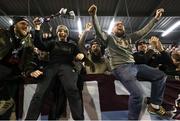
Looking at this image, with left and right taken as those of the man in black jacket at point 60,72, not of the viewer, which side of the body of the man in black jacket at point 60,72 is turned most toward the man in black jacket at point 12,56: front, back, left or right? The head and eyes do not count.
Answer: right

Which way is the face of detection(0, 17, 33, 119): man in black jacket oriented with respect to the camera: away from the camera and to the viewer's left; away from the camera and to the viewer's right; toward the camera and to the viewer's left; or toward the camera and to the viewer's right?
toward the camera and to the viewer's right

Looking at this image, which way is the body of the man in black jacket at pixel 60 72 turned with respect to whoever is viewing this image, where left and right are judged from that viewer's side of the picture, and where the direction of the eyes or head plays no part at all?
facing the viewer

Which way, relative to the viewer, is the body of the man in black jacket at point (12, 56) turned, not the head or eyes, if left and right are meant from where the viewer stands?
facing the viewer and to the right of the viewer

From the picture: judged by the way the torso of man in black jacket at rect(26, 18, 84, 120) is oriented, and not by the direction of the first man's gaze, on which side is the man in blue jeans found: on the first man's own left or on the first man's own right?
on the first man's own left

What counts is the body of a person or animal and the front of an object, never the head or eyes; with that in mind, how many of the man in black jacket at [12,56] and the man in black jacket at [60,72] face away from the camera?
0
